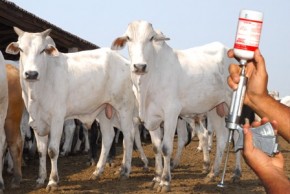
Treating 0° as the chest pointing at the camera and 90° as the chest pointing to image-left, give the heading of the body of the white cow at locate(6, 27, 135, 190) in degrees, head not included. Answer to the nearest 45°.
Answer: approximately 45°

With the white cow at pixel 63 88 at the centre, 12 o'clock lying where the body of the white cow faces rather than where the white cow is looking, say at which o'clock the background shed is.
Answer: The background shed is roughly at 4 o'clock from the white cow.

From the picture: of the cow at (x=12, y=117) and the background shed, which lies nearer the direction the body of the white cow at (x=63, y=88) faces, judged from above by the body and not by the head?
the cow

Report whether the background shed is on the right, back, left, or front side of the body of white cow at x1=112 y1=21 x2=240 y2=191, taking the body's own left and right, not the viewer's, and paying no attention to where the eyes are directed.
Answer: right

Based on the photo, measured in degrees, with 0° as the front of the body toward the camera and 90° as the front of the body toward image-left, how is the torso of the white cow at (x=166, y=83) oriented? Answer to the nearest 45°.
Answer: approximately 45°

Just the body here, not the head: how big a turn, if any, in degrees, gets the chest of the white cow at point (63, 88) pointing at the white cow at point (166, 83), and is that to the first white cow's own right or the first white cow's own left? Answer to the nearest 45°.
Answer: approximately 135° to the first white cow's own left
